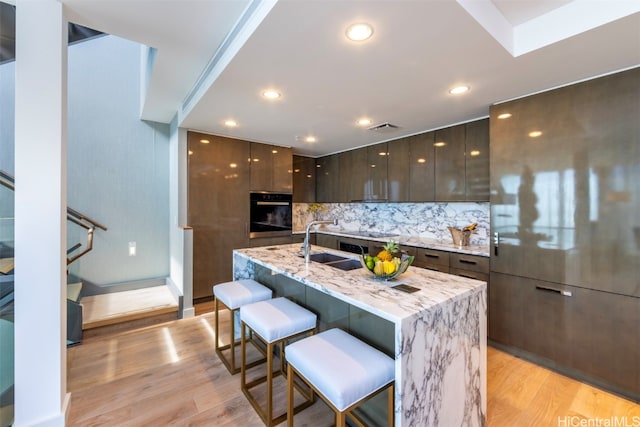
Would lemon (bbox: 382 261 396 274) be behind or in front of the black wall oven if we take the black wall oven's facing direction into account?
in front

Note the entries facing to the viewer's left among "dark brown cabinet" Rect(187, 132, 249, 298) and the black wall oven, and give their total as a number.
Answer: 0

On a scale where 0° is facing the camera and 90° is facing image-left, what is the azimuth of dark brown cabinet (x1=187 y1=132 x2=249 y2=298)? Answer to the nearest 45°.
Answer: approximately 315°

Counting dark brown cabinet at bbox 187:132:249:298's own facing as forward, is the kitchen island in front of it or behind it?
in front

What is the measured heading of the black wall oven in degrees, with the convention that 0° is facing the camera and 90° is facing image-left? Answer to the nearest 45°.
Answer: approximately 315°

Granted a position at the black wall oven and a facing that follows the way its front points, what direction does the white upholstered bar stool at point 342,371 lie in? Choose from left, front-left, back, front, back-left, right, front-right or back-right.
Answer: front-right

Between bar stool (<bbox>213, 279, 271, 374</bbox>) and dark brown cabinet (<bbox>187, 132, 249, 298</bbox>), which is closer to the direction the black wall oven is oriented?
the bar stool
